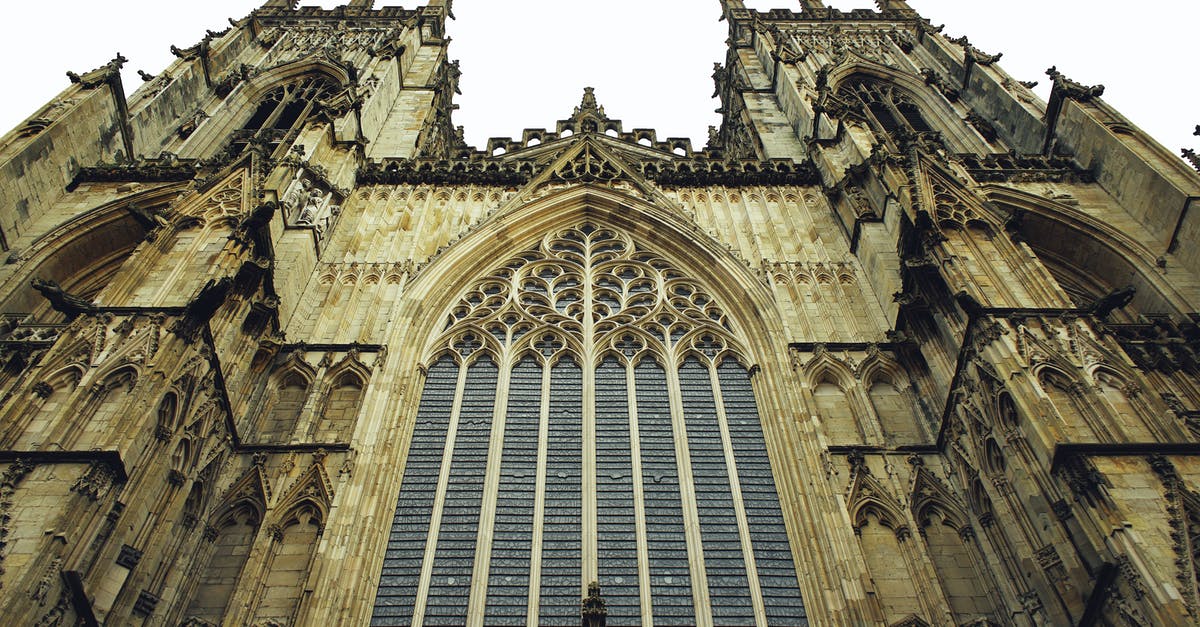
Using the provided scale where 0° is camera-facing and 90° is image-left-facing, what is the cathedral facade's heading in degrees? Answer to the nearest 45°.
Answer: approximately 0°
